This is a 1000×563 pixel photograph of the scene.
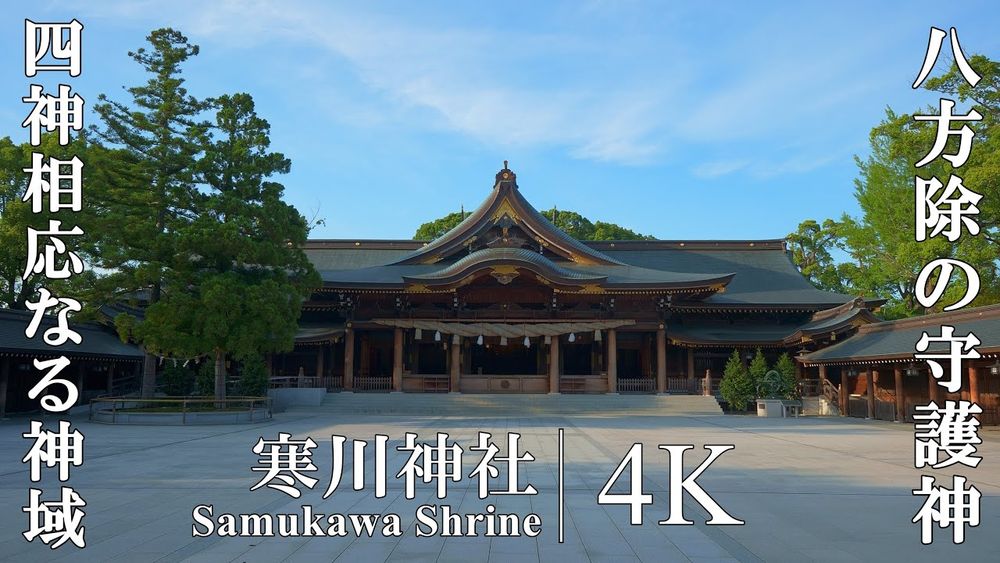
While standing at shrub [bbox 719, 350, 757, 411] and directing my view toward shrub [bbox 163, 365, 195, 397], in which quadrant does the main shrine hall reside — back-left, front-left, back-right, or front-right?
front-right

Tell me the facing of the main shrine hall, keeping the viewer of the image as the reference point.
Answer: facing the viewer

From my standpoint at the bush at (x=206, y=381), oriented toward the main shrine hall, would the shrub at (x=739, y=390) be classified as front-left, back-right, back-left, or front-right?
front-right

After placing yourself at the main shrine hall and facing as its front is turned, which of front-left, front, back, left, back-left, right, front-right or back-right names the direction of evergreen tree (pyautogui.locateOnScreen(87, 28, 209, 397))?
front-right

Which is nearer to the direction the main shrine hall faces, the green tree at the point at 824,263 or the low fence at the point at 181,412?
the low fence

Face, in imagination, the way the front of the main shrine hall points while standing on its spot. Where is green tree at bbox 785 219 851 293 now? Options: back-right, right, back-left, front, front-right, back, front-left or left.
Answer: back-left

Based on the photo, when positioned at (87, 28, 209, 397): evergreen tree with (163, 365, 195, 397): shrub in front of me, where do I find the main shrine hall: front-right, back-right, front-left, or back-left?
front-right

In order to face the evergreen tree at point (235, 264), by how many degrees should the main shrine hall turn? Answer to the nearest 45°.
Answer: approximately 45° to its right

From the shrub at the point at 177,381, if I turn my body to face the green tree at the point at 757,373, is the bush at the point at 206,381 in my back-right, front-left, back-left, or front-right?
front-right

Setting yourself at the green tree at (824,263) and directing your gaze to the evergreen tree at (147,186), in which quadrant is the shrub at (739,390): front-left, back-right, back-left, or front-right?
front-left

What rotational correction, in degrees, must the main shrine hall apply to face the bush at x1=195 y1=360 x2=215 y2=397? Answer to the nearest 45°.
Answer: approximately 45° to its right

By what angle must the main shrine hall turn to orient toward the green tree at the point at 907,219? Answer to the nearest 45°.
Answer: approximately 90° to its left

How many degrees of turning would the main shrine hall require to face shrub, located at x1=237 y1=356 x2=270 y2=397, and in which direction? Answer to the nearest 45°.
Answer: approximately 45° to its right
